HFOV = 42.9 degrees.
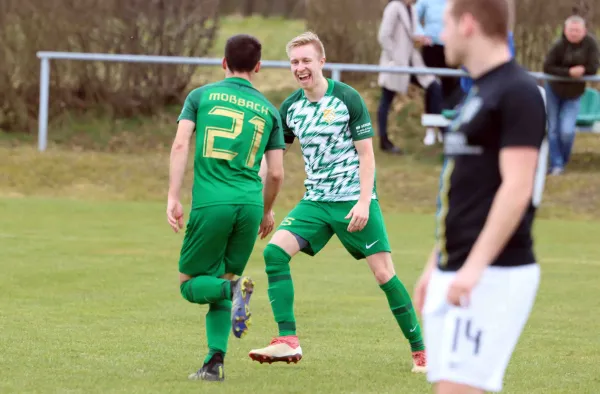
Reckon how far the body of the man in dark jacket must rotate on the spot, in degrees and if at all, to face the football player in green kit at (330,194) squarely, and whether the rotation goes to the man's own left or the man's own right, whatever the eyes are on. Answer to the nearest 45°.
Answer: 0° — they already face them

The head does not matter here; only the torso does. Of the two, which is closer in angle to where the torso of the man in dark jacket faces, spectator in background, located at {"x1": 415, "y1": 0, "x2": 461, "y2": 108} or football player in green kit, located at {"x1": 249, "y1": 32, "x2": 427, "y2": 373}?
the football player in green kit

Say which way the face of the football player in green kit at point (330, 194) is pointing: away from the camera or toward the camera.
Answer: toward the camera

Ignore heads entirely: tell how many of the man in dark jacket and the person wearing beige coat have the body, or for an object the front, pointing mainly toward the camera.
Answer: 1

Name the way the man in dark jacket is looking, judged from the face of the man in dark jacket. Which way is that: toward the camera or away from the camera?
toward the camera

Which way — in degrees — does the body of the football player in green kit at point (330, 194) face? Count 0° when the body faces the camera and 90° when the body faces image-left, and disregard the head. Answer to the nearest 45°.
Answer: approximately 45°

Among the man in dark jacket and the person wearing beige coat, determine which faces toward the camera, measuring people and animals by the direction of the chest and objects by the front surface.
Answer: the man in dark jacket

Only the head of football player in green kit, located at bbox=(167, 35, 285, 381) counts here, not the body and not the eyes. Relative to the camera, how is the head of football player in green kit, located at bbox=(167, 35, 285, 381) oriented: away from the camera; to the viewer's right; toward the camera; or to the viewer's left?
away from the camera

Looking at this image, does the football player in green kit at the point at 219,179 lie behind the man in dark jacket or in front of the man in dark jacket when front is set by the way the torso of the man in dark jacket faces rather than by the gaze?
in front

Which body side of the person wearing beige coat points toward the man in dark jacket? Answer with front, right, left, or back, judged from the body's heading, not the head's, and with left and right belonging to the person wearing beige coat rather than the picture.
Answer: front

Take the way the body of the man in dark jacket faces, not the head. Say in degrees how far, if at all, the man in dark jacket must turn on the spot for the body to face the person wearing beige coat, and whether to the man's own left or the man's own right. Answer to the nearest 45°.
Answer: approximately 90° to the man's own right

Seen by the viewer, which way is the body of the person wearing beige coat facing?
to the viewer's right

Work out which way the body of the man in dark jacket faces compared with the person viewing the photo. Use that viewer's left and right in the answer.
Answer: facing the viewer

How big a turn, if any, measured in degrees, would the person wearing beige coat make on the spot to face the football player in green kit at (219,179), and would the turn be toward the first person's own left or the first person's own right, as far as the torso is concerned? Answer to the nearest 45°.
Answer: approximately 90° to the first person's own right

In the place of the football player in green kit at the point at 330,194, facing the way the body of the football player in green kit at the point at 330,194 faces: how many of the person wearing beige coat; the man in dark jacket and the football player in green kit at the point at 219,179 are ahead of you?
1

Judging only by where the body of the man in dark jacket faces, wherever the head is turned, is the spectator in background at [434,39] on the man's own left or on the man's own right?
on the man's own right
